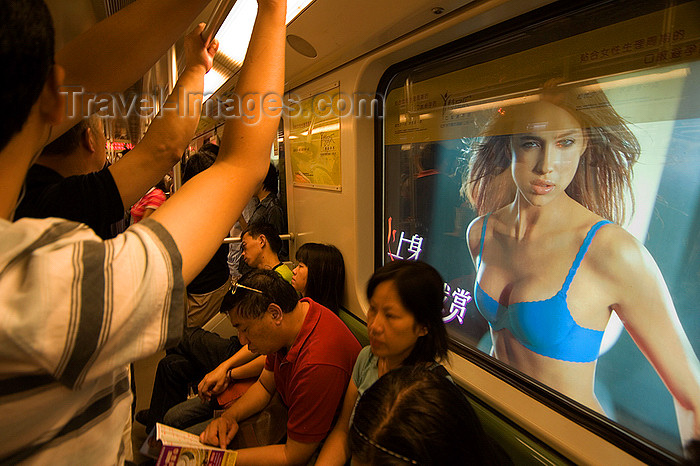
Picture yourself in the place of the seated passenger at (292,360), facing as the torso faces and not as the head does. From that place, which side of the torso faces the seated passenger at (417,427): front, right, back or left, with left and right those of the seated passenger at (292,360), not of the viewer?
left

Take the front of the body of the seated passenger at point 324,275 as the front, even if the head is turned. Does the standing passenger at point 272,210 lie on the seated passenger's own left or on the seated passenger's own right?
on the seated passenger's own right

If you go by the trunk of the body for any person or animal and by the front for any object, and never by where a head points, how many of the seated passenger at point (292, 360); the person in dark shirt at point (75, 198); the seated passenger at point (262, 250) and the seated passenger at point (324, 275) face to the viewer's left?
3

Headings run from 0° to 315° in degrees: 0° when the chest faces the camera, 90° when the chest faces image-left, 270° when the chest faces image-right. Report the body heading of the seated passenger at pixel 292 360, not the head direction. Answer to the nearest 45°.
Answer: approximately 90°

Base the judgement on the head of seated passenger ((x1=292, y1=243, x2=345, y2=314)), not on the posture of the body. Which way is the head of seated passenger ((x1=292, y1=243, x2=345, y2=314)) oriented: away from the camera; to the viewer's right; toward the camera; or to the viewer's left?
to the viewer's left

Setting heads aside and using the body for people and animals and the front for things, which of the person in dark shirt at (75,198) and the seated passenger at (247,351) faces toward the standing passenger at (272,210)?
the person in dark shirt

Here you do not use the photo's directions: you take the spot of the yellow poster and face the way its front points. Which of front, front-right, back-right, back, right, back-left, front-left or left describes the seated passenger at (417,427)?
front-left

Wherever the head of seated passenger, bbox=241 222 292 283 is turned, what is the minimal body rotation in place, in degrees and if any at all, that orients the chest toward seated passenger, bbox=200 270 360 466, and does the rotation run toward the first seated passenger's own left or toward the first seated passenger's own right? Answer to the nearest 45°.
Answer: approximately 90° to the first seated passenger's own left

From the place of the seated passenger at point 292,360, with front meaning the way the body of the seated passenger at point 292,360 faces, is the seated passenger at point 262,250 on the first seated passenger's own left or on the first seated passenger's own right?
on the first seated passenger's own right

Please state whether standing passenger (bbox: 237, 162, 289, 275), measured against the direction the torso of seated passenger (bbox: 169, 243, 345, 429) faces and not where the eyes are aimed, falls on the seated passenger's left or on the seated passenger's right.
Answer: on the seated passenger's right

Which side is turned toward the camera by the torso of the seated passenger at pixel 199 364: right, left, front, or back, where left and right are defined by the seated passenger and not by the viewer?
left

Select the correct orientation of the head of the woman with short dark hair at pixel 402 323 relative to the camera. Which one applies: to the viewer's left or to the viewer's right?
to the viewer's left

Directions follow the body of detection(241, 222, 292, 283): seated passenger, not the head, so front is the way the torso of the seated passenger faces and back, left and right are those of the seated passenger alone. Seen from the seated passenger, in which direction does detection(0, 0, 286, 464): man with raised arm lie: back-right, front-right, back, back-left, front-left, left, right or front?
left

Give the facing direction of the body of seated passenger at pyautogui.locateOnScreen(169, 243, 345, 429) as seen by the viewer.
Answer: to the viewer's left

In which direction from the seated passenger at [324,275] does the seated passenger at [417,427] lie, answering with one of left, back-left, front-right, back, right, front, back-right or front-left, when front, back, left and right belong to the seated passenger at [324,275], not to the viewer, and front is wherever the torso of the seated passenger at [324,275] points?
left

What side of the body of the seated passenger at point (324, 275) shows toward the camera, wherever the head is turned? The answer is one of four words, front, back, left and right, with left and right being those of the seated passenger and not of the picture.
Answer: left
